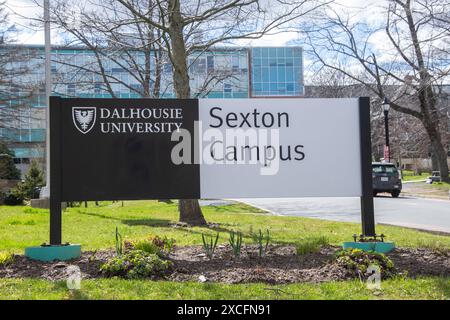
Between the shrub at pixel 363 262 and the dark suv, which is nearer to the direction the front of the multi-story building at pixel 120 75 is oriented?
the shrub

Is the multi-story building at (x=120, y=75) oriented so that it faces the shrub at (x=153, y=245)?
yes

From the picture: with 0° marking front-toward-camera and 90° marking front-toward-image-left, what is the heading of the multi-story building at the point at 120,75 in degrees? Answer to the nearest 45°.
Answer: approximately 0°

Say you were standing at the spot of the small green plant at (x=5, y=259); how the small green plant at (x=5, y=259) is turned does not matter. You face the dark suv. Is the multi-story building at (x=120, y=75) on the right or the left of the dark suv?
left

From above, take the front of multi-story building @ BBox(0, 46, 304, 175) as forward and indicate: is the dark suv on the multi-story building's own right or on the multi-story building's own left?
on the multi-story building's own left

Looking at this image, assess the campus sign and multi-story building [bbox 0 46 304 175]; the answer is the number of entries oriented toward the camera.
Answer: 2

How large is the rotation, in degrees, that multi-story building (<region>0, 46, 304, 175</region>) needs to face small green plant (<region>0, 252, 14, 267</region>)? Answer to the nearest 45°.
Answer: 0° — it already faces it

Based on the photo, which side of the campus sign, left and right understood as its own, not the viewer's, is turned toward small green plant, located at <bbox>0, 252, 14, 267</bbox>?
right

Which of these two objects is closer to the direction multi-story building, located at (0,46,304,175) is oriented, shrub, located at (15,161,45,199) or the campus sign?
the campus sign

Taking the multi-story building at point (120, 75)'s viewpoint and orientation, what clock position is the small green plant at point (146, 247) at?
The small green plant is roughly at 12 o'clock from the multi-story building.

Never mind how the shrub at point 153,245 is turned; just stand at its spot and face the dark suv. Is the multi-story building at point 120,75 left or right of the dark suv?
left
